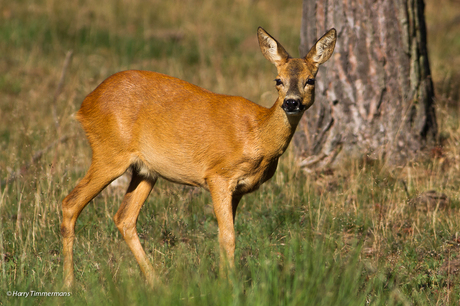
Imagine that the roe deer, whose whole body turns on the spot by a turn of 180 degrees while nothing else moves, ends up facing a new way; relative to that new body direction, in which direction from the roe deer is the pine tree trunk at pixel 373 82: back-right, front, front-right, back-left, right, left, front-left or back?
back-right

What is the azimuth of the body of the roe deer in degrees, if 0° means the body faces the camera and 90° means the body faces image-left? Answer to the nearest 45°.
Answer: approximately 270°
